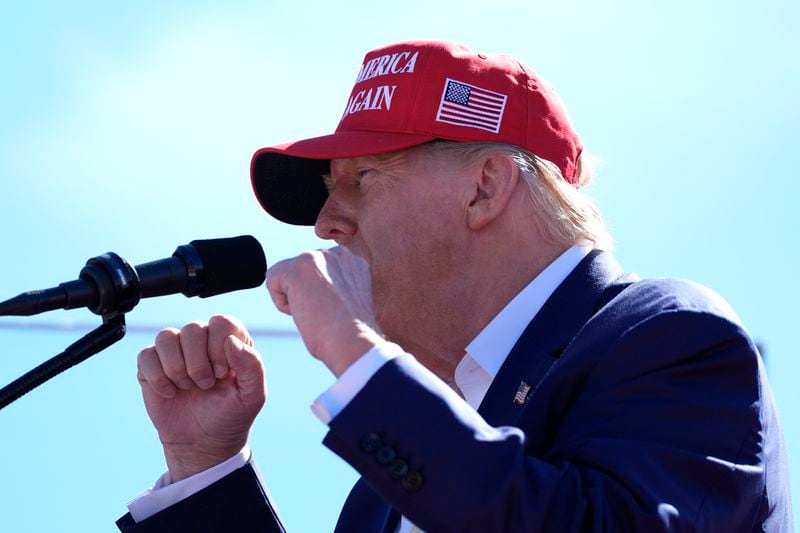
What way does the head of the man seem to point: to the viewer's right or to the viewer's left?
to the viewer's left

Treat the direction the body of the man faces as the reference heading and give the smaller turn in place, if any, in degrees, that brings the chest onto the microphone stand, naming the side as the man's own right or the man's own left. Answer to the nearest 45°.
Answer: approximately 45° to the man's own left

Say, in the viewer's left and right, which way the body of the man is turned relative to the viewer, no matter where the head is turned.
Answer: facing to the left of the viewer
